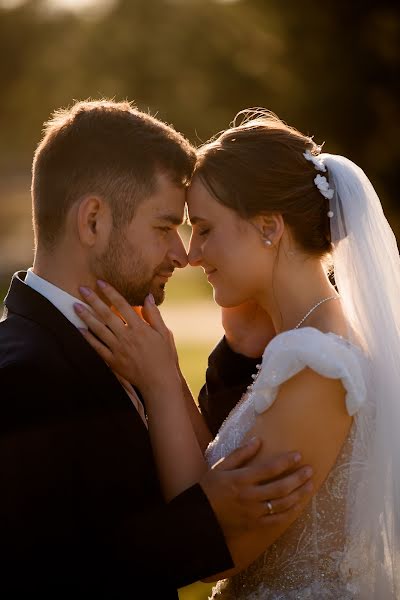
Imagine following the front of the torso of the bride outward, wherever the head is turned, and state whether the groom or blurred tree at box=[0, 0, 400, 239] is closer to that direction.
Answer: the groom

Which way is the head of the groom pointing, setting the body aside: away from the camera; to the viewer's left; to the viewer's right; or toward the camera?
to the viewer's right

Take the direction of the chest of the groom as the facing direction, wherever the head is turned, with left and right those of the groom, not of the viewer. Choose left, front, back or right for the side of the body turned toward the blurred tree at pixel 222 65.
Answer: left

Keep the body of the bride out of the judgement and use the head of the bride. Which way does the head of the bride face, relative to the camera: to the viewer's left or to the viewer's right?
to the viewer's left

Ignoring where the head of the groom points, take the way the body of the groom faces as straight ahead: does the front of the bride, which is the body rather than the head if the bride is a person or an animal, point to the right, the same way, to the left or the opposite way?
the opposite way

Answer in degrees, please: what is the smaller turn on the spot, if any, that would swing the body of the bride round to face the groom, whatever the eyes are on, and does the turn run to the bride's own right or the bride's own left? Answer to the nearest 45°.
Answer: approximately 45° to the bride's own left

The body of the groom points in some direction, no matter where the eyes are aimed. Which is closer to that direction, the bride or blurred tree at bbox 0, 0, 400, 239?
the bride

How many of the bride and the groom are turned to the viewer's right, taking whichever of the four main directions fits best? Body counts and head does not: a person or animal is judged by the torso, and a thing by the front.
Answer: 1

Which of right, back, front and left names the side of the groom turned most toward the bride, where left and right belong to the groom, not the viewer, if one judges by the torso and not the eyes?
front

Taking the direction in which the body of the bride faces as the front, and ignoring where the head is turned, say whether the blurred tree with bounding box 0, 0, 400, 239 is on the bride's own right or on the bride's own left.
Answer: on the bride's own right

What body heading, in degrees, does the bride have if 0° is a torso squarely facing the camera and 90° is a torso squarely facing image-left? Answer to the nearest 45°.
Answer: approximately 90°

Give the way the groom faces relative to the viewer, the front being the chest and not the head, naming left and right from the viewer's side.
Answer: facing to the right of the viewer
